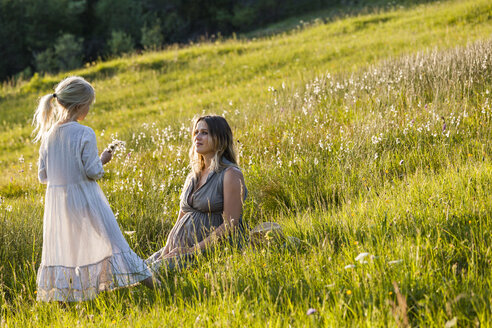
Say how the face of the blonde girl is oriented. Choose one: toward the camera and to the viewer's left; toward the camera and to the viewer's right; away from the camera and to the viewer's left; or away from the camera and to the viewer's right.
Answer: away from the camera and to the viewer's right

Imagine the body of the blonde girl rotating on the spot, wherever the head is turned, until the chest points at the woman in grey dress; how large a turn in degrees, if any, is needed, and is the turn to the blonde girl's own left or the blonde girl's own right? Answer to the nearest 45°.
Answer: approximately 45° to the blonde girl's own right

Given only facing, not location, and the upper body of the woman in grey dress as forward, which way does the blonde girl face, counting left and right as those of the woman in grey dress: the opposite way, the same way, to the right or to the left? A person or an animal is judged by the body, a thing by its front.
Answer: the opposite way

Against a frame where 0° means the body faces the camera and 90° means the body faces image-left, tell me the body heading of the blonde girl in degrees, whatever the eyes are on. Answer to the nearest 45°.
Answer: approximately 225°
